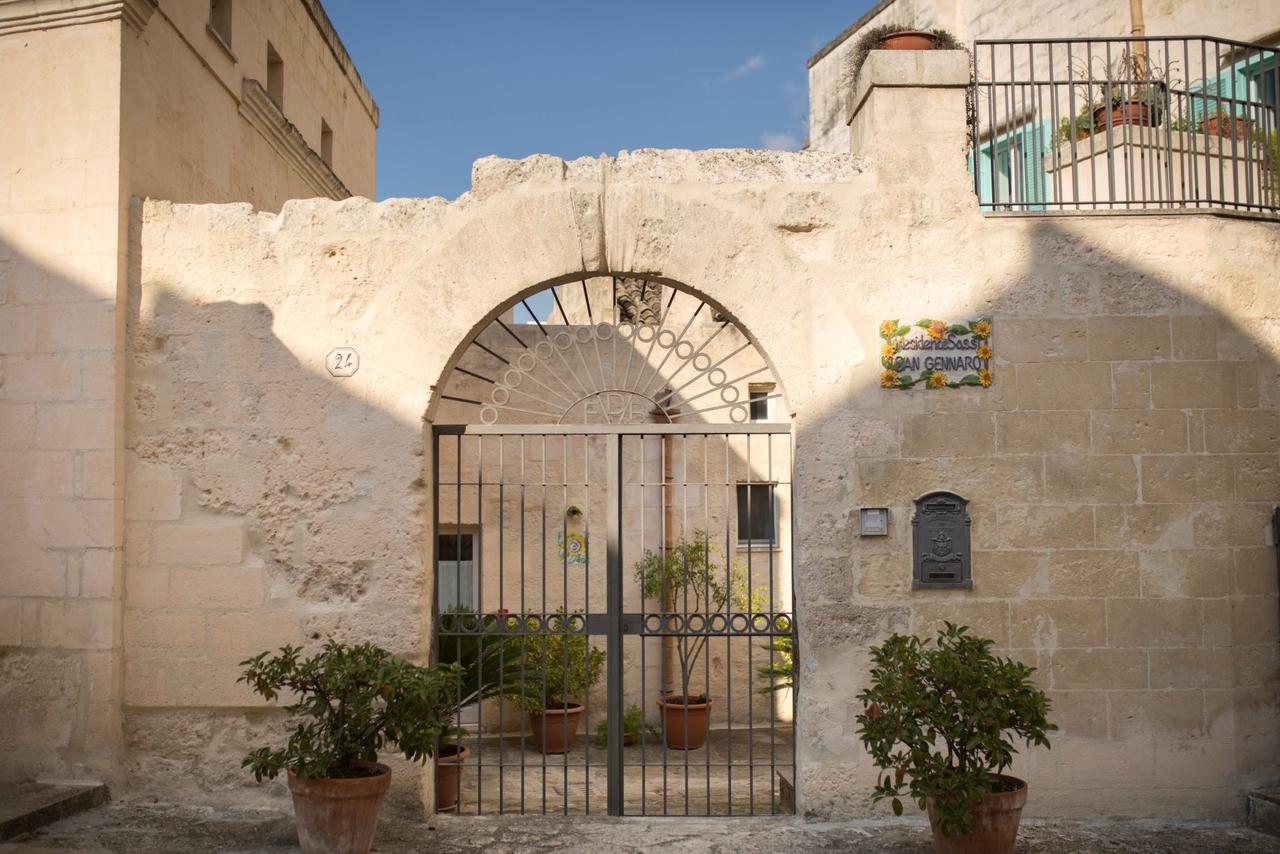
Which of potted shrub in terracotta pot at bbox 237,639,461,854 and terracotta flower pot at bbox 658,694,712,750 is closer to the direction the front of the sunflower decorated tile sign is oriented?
the potted shrub in terracotta pot

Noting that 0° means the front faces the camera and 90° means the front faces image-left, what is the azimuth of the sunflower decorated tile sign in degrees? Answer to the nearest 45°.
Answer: approximately 0°

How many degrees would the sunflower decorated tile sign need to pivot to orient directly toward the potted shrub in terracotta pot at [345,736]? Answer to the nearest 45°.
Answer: approximately 45° to its right

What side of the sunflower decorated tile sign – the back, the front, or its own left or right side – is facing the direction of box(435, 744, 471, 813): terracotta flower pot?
right

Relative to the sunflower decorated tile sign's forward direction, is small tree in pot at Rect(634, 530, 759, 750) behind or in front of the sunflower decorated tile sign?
behind

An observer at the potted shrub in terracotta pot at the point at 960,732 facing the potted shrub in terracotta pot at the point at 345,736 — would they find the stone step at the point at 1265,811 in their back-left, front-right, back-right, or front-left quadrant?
back-right

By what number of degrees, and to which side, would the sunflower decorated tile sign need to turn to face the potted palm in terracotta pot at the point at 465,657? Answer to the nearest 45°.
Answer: approximately 90° to its right

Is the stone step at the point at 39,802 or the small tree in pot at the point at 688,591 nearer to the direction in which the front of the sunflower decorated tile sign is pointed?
the stone step
